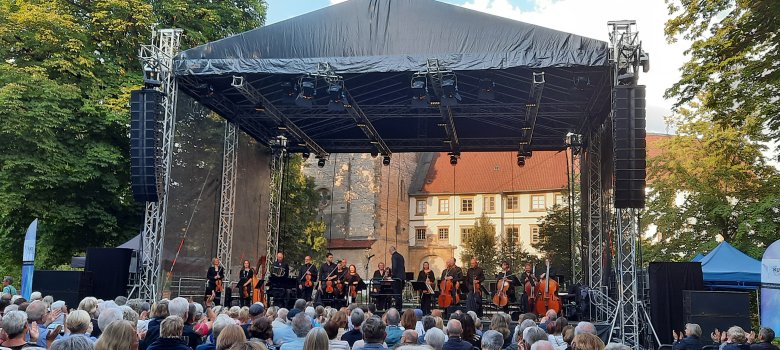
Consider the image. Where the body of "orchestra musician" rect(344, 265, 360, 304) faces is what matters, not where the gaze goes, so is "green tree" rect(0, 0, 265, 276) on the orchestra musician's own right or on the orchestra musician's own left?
on the orchestra musician's own right

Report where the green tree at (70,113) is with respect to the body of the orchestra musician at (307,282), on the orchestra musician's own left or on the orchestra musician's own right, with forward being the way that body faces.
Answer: on the orchestra musician's own right

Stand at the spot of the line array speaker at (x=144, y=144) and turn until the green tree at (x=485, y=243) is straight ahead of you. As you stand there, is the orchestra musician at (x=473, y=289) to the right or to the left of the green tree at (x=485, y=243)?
right

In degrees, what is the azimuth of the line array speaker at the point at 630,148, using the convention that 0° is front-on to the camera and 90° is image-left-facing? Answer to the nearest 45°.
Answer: approximately 0°

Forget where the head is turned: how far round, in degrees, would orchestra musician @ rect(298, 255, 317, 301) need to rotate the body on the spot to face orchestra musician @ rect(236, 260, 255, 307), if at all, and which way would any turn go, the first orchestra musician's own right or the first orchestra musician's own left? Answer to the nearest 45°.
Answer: approximately 45° to the first orchestra musician's own right

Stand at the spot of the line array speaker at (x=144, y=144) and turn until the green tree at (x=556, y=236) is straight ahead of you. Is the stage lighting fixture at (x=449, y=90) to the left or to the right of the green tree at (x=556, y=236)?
right

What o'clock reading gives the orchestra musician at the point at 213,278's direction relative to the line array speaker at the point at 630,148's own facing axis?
The orchestra musician is roughly at 3 o'clock from the line array speaker.

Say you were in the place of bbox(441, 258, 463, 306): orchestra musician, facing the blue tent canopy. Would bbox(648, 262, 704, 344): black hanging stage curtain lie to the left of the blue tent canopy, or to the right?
right

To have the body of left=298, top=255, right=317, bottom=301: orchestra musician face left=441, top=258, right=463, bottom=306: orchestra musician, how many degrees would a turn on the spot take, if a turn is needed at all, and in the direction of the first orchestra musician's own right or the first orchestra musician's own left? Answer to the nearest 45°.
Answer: approximately 90° to the first orchestra musician's own left

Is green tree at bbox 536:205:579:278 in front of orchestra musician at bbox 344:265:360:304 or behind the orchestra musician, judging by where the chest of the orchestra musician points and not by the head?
behind
